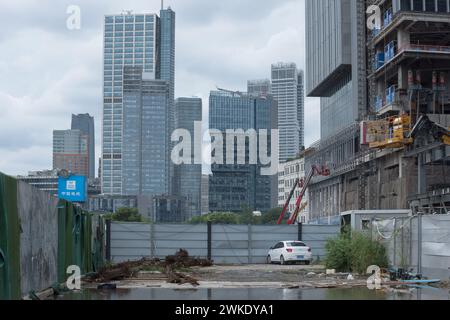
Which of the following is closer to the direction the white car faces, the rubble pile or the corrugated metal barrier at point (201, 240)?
the corrugated metal barrier

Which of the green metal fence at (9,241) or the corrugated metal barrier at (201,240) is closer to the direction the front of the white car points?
the corrugated metal barrier

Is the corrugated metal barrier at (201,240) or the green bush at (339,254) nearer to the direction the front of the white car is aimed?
the corrugated metal barrier

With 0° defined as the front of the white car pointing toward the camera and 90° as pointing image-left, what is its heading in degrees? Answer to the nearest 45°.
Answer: approximately 135°

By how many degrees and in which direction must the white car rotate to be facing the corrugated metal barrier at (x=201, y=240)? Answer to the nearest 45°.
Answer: approximately 45° to its left

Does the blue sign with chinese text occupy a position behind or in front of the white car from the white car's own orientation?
in front

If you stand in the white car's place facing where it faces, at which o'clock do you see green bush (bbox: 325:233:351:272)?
The green bush is roughly at 7 o'clock from the white car.

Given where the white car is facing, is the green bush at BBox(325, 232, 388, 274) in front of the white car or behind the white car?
behind
